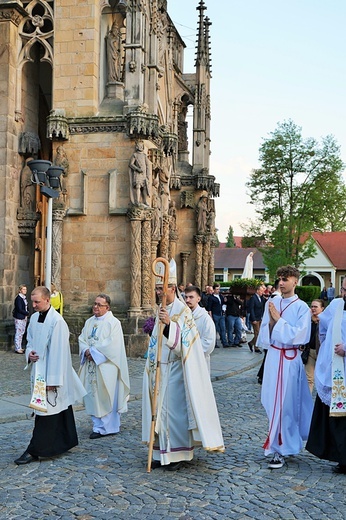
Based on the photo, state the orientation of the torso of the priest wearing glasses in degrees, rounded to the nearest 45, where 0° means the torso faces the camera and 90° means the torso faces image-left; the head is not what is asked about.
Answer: approximately 45°

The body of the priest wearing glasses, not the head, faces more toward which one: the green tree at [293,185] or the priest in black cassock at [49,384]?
the priest in black cassock

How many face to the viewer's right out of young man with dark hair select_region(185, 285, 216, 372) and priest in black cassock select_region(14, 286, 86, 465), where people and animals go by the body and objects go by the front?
0

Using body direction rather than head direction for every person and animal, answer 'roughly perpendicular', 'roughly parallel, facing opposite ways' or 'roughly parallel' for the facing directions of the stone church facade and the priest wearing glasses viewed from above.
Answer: roughly perpendicular

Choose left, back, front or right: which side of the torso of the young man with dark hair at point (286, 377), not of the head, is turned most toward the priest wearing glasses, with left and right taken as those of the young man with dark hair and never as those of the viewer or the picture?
right

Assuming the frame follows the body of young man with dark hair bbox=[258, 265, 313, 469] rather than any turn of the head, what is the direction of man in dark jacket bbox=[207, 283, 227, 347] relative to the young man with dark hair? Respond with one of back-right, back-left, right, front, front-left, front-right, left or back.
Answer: back-right

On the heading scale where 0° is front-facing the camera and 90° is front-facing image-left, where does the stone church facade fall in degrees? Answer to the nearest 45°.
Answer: approximately 315°

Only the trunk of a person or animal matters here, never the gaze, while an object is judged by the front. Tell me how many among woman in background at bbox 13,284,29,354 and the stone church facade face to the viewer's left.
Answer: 0

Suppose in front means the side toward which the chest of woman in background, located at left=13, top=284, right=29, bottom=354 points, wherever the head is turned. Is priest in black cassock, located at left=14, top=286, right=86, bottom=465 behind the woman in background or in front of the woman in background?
in front

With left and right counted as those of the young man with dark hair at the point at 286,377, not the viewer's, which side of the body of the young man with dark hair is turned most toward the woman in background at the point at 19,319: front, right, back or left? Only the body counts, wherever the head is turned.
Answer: right

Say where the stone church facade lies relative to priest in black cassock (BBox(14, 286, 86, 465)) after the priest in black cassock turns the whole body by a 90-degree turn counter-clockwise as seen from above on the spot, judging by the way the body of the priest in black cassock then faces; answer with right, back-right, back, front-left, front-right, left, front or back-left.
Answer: back-left

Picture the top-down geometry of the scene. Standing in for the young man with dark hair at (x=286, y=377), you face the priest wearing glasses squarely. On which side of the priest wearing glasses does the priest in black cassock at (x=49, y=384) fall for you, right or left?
left
